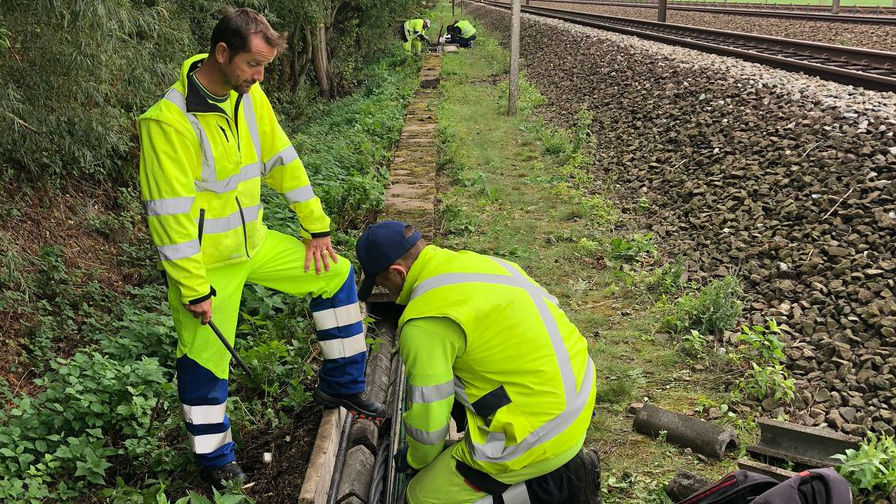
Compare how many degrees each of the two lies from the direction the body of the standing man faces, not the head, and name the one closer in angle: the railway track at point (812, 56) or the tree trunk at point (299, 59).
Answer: the railway track

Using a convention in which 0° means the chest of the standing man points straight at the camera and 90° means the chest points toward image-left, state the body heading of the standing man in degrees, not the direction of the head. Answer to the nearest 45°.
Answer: approximately 315°

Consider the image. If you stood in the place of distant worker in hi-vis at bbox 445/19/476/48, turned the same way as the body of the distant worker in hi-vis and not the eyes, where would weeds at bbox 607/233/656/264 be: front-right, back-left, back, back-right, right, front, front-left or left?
left

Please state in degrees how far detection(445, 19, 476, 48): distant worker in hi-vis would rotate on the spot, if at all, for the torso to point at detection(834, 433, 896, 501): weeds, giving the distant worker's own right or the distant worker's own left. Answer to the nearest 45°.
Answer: approximately 90° to the distant worker's own left

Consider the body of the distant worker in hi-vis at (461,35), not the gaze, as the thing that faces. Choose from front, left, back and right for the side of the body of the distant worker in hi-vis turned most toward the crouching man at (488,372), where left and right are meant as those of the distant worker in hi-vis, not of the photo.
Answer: left

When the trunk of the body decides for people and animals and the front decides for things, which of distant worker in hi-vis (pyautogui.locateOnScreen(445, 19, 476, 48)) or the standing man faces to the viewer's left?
the distant worker in hi-vis

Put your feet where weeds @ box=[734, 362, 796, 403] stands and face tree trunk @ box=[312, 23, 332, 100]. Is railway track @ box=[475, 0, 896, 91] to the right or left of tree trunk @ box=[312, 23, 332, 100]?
right

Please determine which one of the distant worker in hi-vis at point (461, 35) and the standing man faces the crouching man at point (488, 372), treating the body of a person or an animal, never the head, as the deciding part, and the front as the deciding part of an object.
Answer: the standing man

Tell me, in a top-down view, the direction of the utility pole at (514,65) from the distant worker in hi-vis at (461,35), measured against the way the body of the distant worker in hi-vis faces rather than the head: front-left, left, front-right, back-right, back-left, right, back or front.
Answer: left

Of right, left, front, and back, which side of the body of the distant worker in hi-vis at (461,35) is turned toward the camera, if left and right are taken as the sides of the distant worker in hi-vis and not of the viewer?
left

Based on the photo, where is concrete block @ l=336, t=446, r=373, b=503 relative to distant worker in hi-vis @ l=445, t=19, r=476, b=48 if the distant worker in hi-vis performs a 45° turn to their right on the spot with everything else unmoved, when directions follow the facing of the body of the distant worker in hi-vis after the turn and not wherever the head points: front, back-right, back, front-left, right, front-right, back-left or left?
back-left

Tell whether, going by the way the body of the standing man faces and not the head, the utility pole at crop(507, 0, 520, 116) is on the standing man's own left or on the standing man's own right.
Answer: on the standing man's own left

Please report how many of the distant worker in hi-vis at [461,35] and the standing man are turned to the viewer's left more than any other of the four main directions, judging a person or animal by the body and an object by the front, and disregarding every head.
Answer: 1
